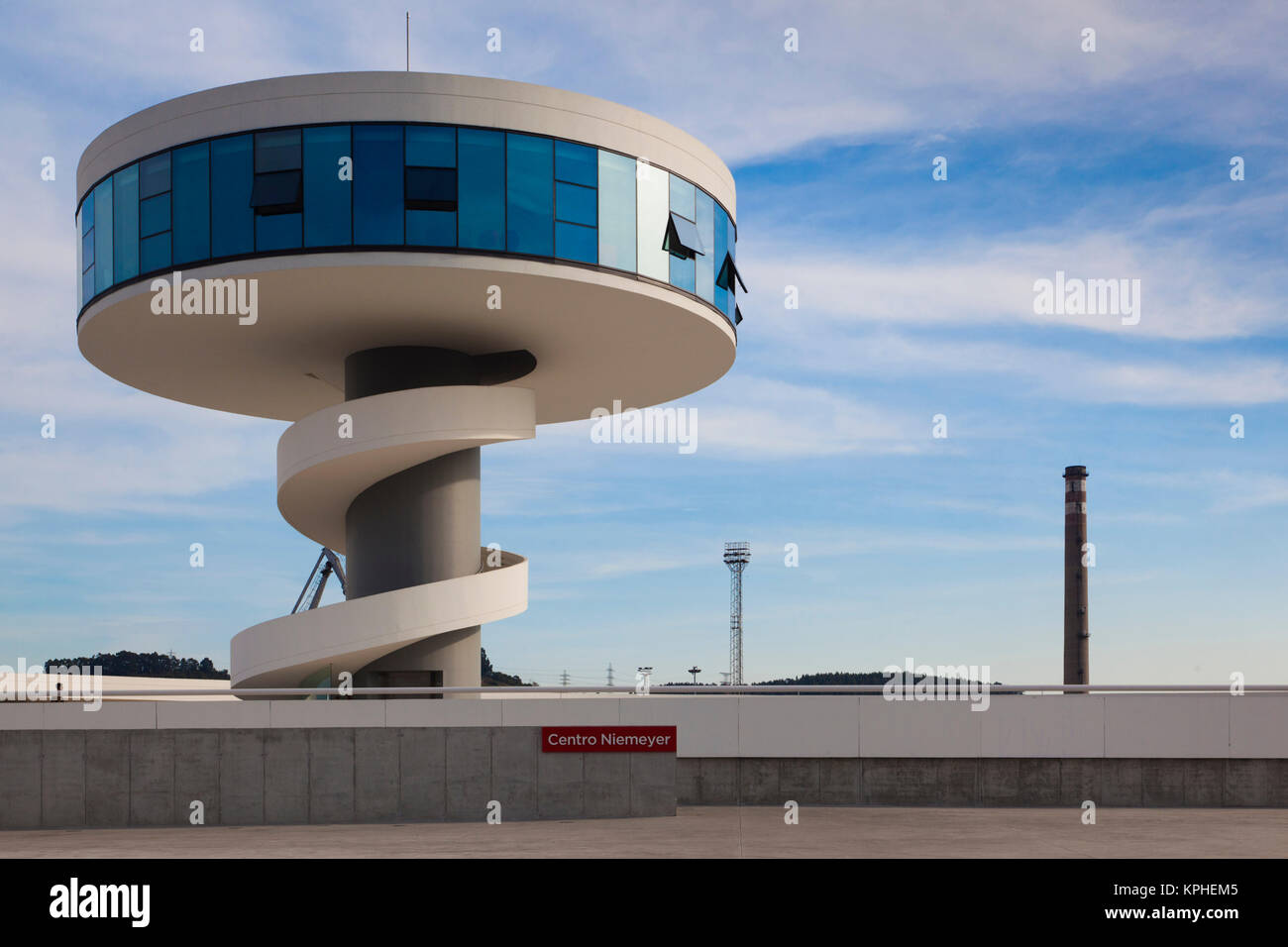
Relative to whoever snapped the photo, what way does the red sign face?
facing the viewer
